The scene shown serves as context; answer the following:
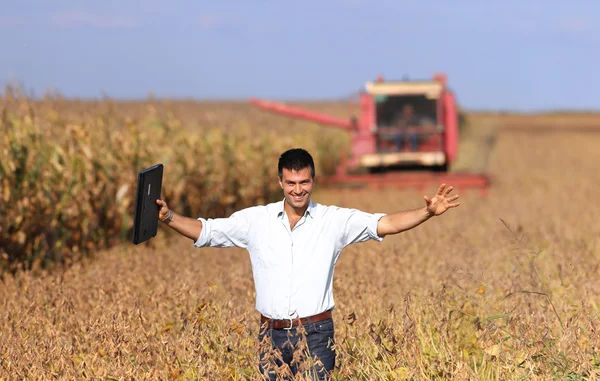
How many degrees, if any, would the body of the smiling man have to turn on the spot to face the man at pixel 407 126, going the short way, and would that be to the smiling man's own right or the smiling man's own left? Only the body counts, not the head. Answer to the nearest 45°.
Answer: approximately 180°

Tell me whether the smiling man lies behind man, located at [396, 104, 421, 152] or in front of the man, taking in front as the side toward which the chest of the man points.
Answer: in front

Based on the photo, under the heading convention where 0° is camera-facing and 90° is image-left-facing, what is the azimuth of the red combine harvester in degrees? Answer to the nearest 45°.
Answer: approximately 0°

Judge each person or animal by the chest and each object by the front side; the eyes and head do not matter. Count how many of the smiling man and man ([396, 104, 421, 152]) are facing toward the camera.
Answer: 2

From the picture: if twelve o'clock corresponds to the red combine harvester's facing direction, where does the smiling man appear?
The smiling man is roughly at 12 o'clock from the red combine harvester.

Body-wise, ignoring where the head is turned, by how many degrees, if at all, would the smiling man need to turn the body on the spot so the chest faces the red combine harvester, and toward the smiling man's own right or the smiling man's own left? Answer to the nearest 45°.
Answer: approximately 180°

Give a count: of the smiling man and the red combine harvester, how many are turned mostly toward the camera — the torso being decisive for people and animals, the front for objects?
2
